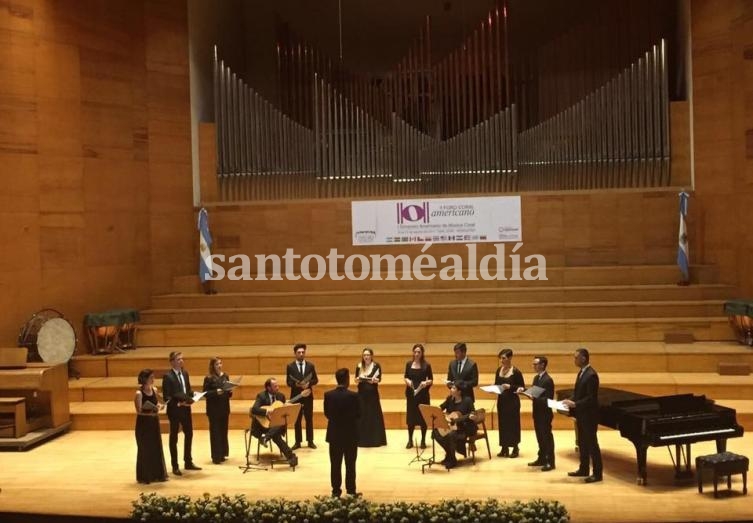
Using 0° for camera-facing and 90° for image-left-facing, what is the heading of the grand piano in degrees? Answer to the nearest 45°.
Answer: approximately 315°

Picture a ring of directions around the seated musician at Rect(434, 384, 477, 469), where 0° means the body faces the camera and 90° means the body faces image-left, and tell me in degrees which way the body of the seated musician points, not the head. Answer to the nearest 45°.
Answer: approximately 45°

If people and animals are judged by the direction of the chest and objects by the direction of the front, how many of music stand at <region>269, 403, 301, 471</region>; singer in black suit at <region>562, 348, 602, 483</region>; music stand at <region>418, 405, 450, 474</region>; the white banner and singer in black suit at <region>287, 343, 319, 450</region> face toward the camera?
2

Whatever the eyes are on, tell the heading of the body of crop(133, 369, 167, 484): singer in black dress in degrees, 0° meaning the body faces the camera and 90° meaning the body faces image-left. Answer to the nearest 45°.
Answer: approximately 315°

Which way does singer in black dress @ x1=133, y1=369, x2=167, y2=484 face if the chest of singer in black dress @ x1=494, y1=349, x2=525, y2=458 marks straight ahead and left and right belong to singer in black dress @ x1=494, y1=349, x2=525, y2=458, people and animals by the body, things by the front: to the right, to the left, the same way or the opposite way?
to the left

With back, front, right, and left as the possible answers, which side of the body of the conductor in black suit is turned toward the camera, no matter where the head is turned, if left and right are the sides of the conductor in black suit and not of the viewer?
back

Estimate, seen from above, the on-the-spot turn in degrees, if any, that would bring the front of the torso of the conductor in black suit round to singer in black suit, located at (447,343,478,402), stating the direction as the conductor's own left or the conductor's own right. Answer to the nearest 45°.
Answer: approximately 45° to the conductor's own right

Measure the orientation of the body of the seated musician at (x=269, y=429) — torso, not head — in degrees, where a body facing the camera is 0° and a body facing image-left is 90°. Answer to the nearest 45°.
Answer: approximately 315°

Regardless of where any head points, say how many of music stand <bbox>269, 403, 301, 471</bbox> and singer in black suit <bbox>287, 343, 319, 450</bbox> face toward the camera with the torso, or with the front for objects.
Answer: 1

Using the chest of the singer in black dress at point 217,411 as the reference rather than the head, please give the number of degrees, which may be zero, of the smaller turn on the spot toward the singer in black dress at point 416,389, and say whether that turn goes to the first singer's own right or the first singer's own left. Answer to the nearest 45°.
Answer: approximately 45° to the first singer's own left
